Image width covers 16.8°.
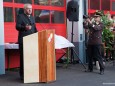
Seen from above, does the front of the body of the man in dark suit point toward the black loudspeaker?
no

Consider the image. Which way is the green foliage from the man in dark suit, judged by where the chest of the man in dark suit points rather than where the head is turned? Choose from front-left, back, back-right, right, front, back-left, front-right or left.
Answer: left

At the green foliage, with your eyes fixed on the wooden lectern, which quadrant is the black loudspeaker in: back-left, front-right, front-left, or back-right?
front-right

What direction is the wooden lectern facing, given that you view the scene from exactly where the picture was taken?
facing the viewer and to the right of the viewer

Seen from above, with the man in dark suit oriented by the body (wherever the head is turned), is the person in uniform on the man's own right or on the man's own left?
on the man's own left

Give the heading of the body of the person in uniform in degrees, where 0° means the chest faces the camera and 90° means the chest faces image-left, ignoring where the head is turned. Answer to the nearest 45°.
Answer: approximately 45°

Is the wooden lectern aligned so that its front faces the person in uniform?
no

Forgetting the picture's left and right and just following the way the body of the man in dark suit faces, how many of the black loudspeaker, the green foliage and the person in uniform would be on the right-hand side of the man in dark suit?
0

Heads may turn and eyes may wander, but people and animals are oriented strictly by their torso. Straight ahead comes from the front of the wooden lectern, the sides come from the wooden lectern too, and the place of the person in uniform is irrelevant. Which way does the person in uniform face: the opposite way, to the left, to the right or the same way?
to the right

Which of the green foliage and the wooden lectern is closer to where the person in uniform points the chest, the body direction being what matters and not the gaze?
the wooden lectern

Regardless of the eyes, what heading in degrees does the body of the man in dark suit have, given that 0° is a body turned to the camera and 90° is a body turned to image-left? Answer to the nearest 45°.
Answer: approximately 315°

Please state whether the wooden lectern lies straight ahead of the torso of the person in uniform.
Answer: yes

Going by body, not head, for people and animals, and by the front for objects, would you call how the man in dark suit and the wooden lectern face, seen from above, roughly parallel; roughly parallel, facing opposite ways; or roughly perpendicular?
roughly parallel

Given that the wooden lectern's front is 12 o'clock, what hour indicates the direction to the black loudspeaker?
The black loudspeaker is roughly at 8 o'clock from the wooden lectern.

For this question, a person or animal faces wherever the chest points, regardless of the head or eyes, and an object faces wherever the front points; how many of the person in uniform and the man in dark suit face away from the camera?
0

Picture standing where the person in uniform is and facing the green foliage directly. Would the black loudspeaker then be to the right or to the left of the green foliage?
left

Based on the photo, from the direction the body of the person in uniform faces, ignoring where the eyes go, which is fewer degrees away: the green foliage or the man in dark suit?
the man in dark suit
